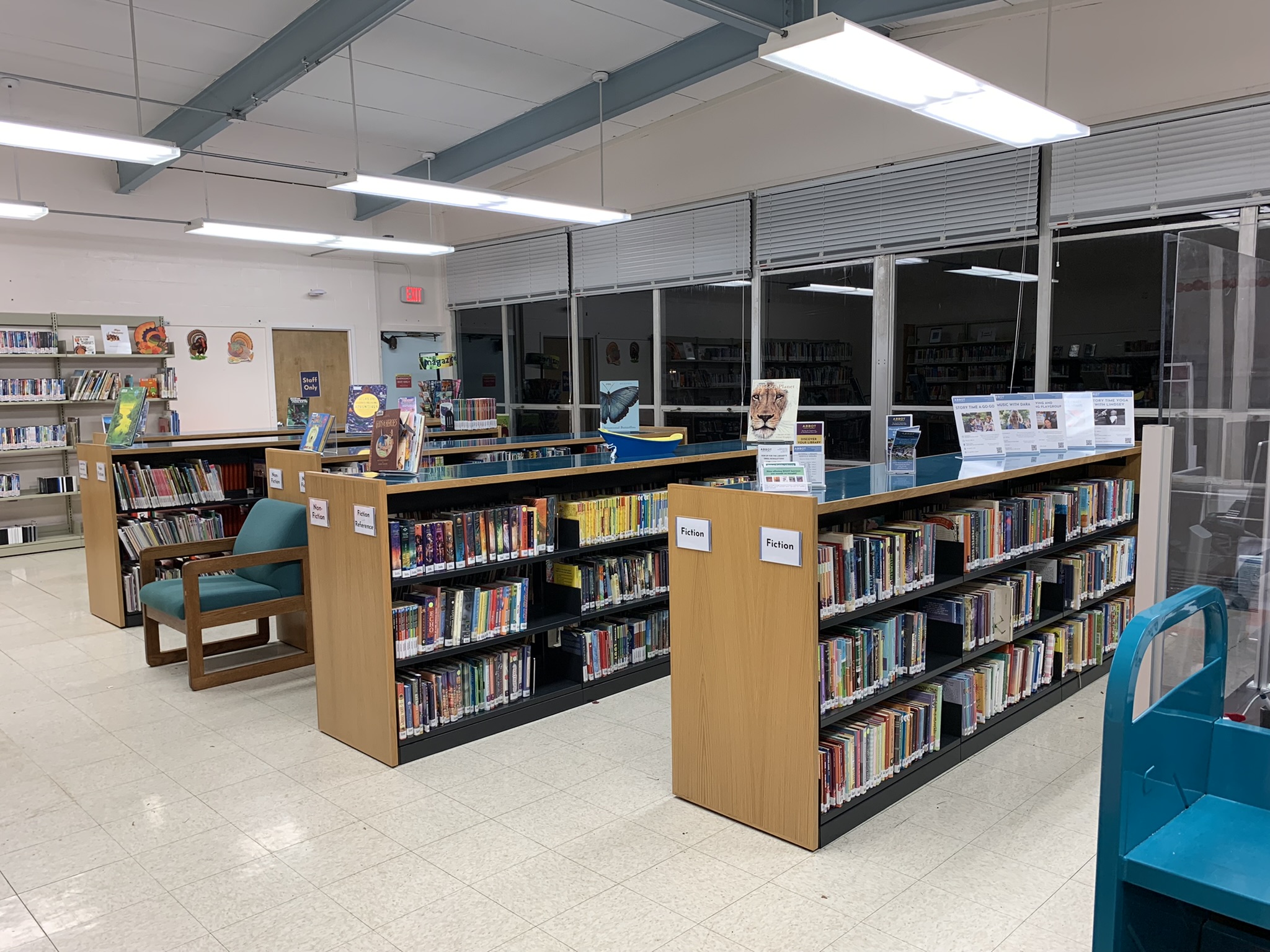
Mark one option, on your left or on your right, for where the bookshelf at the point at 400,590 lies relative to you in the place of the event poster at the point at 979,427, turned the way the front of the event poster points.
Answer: on your right

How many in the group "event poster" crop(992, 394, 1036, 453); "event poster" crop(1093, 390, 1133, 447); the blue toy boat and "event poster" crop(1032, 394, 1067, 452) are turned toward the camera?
3

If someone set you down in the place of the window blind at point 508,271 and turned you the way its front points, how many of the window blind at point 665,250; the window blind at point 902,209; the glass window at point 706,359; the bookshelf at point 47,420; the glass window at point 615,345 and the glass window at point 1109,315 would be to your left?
5

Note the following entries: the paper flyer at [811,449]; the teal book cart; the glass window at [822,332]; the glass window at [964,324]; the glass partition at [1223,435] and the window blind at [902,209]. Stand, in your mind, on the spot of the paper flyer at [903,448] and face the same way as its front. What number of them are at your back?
3

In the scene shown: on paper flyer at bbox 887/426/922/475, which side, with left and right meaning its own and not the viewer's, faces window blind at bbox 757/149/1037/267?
back

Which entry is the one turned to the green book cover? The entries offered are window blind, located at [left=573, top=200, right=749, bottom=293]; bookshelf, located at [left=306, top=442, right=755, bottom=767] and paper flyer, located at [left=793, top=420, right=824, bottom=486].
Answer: the window blind

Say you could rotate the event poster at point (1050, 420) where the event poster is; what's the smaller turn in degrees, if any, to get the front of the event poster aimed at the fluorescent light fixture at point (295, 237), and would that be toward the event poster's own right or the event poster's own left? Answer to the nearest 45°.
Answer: approximately 90° to the event poster's own right

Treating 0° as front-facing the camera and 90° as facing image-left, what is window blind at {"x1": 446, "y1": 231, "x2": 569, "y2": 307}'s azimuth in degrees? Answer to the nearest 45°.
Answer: approximately 45°

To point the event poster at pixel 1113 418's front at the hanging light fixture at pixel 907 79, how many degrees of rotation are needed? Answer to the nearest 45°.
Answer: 0° — it already faces it
